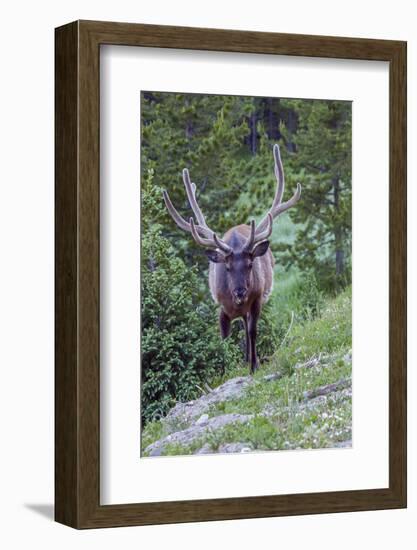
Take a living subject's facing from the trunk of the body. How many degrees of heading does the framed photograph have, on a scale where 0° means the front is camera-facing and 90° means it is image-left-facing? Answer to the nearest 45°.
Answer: approximately 315°
